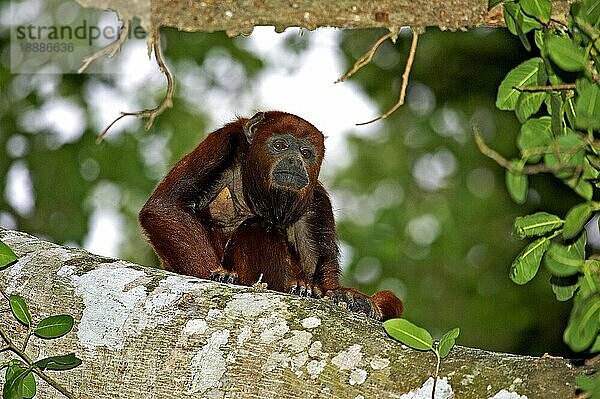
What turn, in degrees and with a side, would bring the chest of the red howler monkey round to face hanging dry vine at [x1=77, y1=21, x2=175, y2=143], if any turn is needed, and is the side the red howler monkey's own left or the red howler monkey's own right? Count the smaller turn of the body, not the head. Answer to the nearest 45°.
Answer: approximately 90° to the red howler monkey's own right

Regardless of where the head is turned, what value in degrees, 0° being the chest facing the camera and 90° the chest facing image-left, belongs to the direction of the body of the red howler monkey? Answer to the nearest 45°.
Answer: approximately 315°
